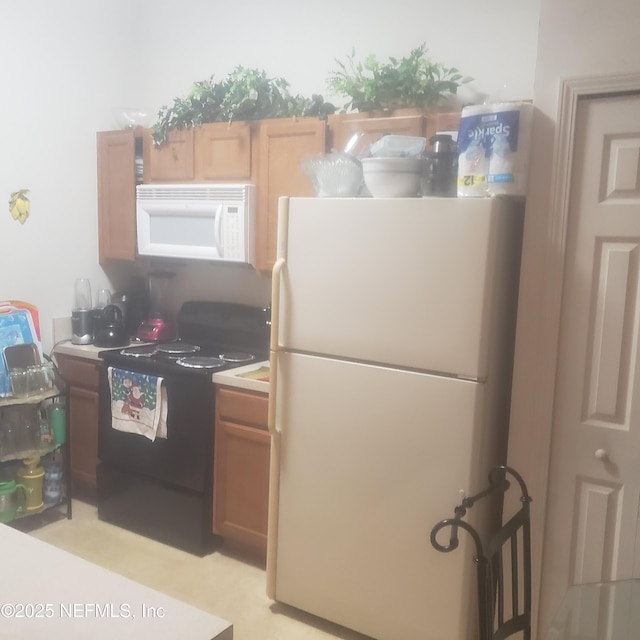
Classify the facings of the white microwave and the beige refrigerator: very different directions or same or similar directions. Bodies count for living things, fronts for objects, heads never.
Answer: same or similar directions

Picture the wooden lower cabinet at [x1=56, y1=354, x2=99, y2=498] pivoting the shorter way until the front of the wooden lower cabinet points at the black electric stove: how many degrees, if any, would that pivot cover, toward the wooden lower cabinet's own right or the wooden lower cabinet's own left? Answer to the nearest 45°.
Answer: approximately 90° to the wooden lower cabinet's own left

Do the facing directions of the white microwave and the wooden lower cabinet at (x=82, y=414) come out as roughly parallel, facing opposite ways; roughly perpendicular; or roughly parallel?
roughly parallel

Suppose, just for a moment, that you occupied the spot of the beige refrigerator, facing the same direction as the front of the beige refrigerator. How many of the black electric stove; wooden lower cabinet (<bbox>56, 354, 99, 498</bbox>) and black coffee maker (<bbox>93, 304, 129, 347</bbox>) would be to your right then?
3

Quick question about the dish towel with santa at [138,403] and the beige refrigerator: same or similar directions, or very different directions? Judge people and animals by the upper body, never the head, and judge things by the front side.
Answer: same or similar directions

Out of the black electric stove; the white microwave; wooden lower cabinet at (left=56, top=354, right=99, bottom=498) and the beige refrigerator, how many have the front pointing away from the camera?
0

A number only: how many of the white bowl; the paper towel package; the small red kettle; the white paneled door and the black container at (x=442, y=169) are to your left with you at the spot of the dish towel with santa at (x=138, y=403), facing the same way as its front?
4

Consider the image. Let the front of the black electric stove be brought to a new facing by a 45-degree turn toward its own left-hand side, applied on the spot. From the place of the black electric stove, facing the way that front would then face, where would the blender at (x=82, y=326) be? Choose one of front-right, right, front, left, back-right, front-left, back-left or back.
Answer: back-right

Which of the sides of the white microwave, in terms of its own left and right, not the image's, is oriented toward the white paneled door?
left

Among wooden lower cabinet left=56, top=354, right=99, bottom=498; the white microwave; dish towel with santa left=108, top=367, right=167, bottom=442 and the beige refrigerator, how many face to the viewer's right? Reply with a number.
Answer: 0

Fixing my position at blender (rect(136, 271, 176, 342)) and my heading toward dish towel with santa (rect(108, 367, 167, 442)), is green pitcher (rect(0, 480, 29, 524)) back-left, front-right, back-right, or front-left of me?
front-right

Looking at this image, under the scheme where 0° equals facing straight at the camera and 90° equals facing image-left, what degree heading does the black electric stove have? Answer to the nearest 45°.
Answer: approximately 45°
